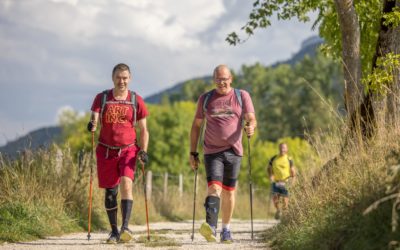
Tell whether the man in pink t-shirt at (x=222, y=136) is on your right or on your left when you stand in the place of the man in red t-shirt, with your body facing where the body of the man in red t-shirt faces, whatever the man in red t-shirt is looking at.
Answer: on your left

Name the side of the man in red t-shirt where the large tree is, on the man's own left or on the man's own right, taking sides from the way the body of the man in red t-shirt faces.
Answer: on the man's own left

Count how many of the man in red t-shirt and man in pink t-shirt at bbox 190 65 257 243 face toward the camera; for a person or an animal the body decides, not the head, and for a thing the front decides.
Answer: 2

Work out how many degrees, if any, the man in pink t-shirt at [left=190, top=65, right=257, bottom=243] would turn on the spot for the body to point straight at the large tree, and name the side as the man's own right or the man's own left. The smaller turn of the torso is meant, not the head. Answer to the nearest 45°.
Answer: approximately 135° to the man's own left

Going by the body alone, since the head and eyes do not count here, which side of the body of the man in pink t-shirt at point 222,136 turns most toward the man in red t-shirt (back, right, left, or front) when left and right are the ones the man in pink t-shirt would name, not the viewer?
right

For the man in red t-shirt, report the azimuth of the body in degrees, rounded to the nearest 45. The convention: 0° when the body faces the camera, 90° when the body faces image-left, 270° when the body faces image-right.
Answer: approximately 0°
